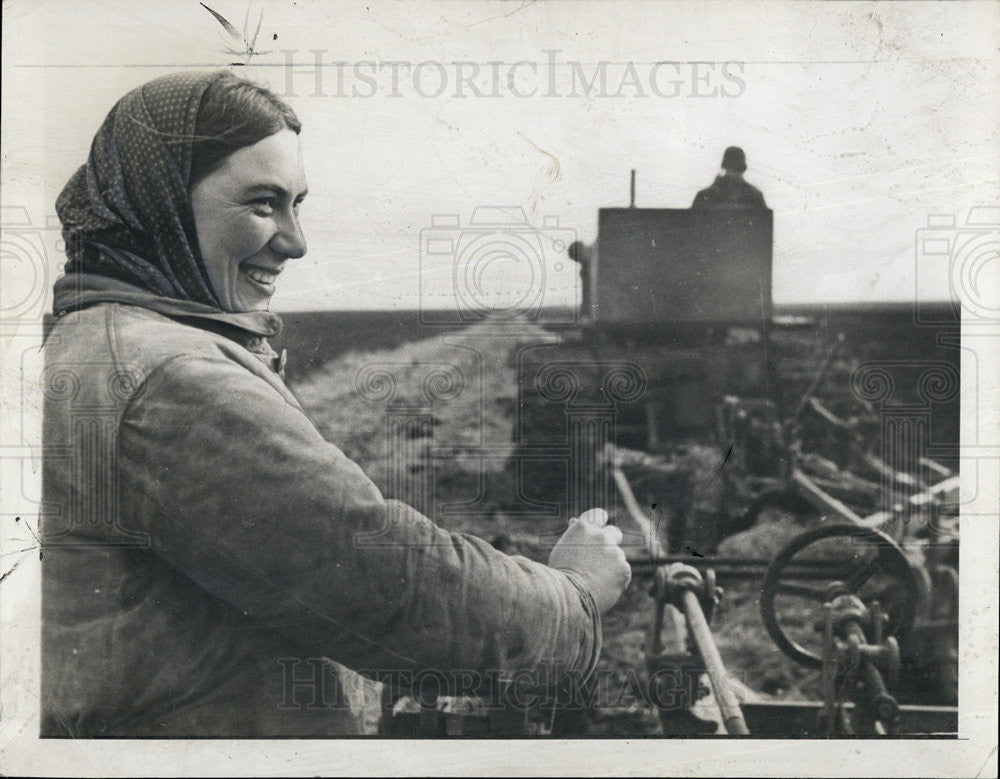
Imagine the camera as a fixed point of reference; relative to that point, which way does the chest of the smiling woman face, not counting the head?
to the viewer's right

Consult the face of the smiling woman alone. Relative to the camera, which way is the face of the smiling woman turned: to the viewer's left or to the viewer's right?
to the viewer's right

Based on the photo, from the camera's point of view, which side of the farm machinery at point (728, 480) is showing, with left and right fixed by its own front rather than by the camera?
back
